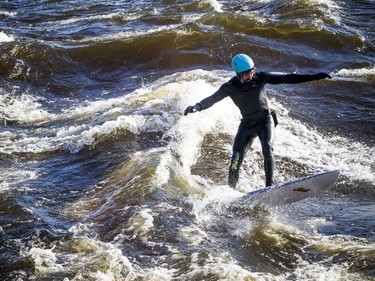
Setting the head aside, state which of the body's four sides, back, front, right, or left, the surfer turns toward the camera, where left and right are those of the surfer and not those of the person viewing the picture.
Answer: front
